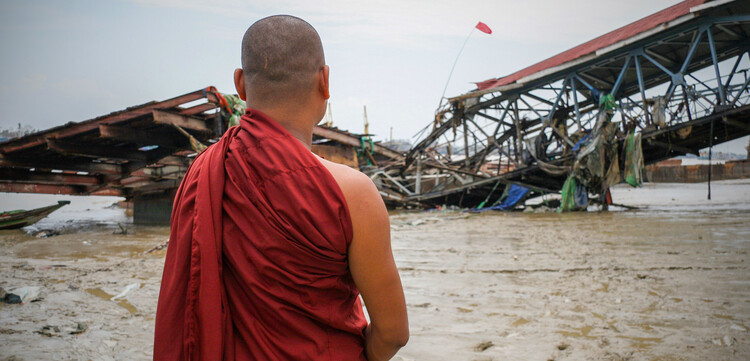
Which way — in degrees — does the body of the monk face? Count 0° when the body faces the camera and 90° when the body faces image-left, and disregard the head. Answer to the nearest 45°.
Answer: approximately 180°

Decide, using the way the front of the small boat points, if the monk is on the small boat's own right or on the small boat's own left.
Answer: on the small boat's own right

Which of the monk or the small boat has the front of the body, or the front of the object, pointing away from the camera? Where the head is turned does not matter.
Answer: the monk

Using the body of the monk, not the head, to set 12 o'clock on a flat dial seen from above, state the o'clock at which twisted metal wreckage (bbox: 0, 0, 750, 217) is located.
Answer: The twisted metal wreckage is roughly at 1 o'clock from the monk.

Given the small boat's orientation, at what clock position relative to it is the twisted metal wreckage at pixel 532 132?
The twisted metal wreckage is roughly at 1 o'clock from the small boat.

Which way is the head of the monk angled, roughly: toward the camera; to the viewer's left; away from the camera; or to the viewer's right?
away from the camera

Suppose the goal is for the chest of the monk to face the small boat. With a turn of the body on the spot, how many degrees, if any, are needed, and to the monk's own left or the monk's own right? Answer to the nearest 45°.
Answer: approximately 45° to the monk's own left

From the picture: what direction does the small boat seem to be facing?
to the viewer's right

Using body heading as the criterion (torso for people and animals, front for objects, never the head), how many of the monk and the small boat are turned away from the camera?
1

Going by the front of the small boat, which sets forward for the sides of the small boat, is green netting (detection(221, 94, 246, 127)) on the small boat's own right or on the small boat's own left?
on the small boat's own right
